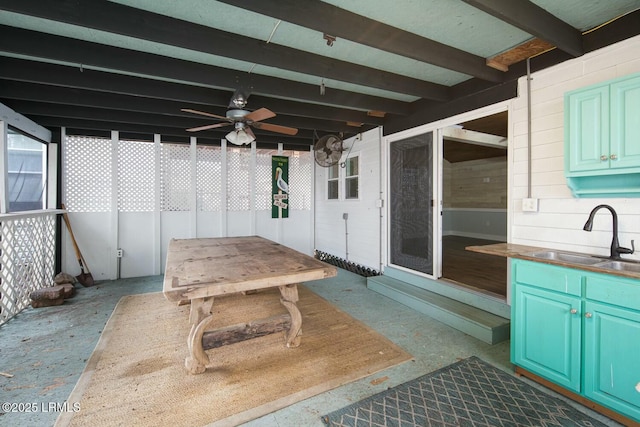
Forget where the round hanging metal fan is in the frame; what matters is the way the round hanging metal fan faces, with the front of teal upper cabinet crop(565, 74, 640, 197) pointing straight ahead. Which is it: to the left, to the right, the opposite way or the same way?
to the left

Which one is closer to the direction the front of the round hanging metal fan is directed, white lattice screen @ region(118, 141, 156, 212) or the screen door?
the screen door

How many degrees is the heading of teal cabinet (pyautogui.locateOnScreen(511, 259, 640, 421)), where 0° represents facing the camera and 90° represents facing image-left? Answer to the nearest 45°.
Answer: approximately 45°

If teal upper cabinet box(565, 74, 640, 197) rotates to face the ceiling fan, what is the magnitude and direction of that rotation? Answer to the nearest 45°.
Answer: approximately 45° to its right

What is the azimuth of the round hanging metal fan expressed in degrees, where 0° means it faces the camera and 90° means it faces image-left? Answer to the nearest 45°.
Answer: approximately 0°

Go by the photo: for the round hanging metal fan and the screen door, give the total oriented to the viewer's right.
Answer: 0

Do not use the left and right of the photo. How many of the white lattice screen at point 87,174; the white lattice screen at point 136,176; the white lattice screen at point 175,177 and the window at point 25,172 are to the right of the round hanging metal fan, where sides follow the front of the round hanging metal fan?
4

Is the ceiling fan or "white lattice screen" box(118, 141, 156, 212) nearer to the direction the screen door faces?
the ceiling fan

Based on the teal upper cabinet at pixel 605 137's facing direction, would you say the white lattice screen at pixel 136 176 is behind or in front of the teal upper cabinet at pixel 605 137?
in front

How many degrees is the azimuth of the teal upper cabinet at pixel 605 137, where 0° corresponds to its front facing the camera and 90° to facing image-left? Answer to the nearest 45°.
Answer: approximately 45°
